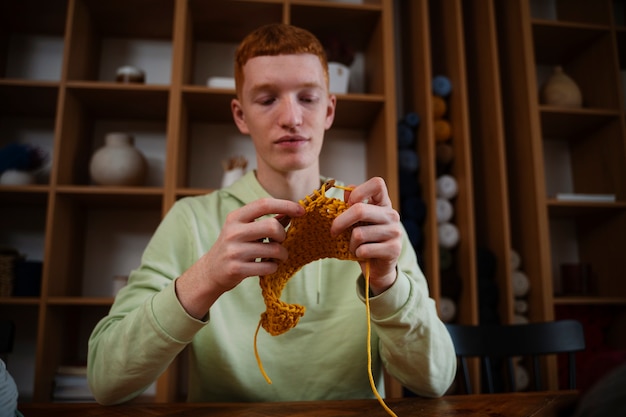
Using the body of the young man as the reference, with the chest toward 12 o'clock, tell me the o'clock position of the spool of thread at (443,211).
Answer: The spool of thread is roughly at 7 o'clock from the young man.

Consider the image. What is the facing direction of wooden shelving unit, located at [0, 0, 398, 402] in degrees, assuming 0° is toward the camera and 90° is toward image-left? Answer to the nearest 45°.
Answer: approximately 0°

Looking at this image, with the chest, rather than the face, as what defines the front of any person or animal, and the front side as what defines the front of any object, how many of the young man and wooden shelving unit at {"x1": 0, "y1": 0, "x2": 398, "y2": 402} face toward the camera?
2

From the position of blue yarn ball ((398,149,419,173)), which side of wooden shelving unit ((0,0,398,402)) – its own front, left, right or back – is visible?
left

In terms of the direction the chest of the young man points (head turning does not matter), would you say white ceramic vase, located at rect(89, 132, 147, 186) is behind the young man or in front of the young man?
behind

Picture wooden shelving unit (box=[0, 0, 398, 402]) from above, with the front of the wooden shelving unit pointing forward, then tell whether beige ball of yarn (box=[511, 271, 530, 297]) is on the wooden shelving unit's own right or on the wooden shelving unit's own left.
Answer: on the wooden shelving unit's own left

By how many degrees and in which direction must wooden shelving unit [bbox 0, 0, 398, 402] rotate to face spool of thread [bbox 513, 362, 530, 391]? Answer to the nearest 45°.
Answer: approximately 90° to its left

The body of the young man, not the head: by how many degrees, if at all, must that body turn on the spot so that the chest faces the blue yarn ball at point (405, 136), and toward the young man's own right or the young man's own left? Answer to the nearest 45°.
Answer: approximately 135° to the young man's own left

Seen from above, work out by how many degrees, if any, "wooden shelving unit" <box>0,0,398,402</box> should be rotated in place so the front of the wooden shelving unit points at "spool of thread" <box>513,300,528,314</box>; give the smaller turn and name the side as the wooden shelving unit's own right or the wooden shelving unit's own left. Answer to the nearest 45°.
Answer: approximately 90° to the wooden shelving unit's own left
